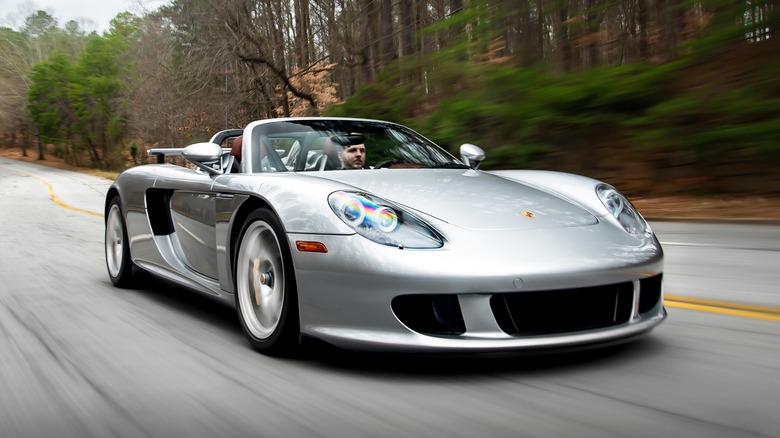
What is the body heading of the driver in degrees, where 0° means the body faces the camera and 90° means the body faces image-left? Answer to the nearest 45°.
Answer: approximately 315°

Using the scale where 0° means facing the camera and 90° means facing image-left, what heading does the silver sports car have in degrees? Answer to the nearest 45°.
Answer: approximately 315°
